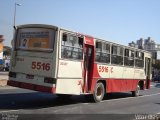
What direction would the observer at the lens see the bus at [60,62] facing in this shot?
facing away from the viewer and to the right of the viewer
